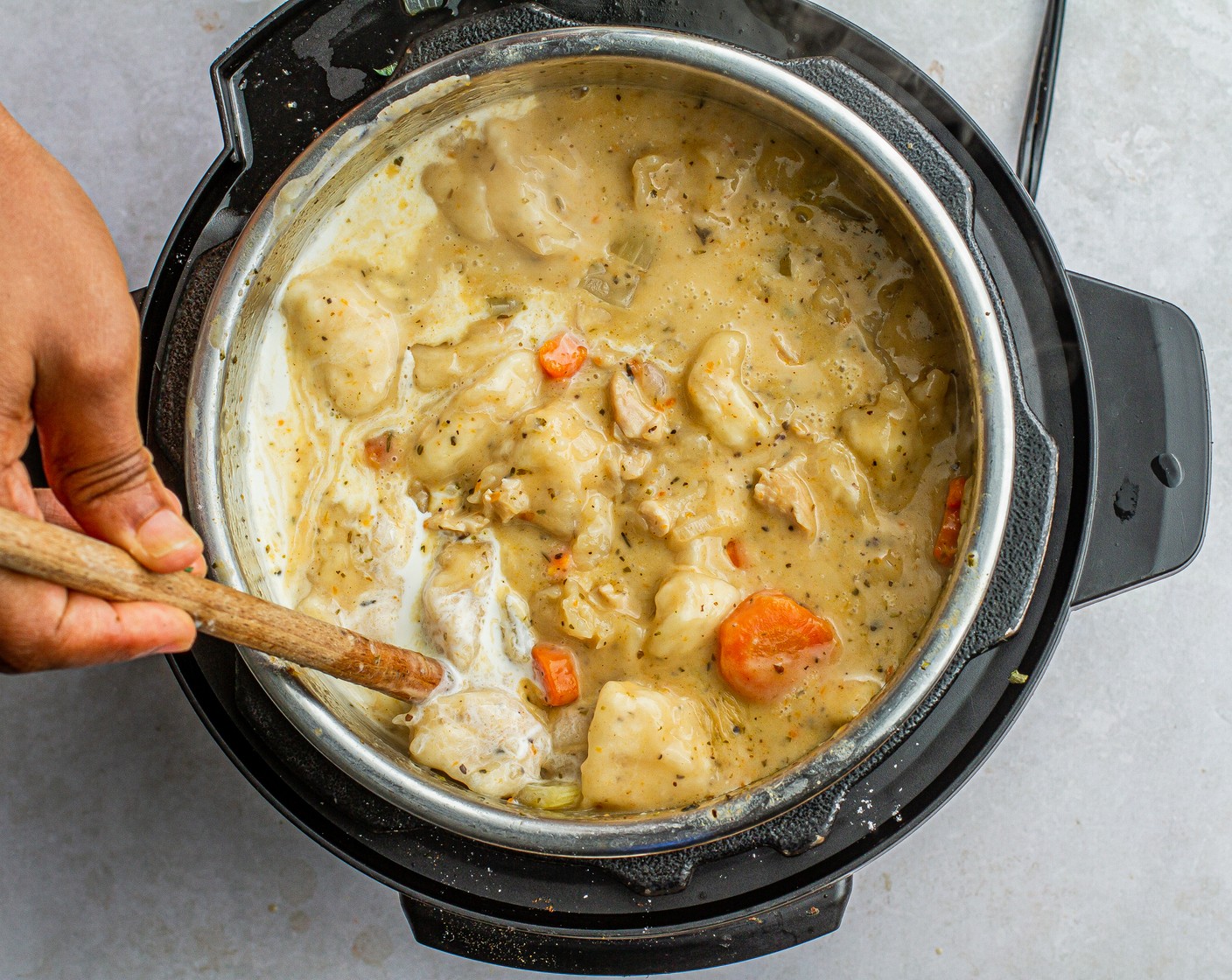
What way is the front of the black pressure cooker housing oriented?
toward the camera

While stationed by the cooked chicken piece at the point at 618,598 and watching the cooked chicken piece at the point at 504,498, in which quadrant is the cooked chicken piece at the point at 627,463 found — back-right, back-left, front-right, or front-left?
front-right
